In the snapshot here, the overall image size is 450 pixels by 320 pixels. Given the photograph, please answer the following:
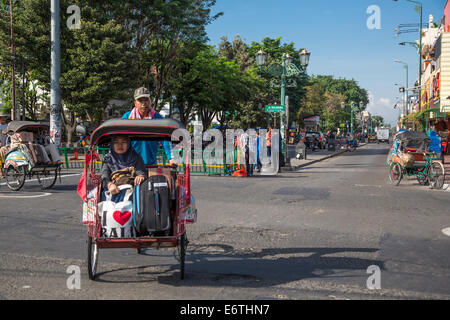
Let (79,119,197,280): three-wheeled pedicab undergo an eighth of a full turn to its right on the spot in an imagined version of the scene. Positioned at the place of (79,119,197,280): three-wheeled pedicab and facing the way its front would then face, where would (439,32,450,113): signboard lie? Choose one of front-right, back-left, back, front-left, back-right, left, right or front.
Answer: back

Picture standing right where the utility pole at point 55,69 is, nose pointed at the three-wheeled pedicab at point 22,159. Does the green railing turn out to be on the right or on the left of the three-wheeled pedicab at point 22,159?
left

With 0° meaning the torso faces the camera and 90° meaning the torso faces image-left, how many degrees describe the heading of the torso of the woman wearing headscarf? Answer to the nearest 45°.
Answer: approximately 0°

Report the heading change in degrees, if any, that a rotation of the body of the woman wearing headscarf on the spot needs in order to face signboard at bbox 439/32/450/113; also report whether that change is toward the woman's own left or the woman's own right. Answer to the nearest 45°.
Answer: approximately 135° to the woman's own left
